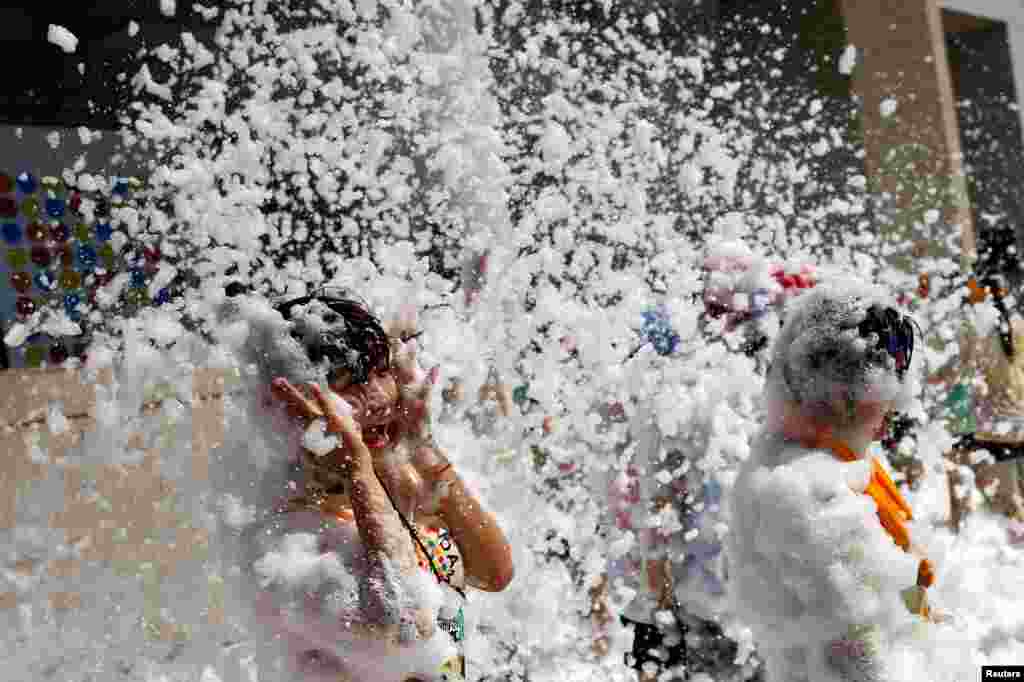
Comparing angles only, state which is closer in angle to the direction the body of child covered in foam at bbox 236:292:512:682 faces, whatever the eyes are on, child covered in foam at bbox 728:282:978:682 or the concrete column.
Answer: the child covered in foam

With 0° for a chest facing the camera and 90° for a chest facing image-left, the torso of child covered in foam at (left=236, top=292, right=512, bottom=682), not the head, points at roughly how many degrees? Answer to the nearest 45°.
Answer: approximately 315°

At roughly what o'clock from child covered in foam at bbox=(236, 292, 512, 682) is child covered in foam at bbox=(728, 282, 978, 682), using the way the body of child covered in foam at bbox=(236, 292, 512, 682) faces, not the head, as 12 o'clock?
child covered in foam at bbox=(728, 282, 978, 682) is roughly at 10 o'clock from child covered in foam at bbox=(236, 292, 512, 682).

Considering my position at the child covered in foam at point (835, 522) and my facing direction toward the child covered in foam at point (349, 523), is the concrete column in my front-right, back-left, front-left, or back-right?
back-right

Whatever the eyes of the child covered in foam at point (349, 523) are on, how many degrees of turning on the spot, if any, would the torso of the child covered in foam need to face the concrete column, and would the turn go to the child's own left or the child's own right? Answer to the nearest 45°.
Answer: approximately 90° to the child's own left
